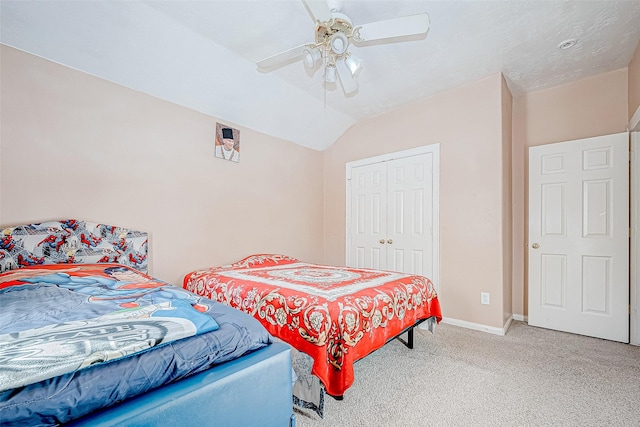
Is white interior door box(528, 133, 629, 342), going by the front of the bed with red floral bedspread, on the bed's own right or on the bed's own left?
on the bed's own left

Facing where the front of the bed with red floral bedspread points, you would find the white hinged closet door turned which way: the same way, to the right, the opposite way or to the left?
to the right

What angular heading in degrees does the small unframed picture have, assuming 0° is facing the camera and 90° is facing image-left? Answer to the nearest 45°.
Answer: approximately 315°

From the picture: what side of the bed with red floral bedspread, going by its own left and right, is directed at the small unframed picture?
back

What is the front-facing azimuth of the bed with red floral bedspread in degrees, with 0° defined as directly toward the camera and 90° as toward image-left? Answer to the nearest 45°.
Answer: approximately 315°

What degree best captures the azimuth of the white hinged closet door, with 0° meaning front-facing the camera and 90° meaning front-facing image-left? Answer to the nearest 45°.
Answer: approximately 45°

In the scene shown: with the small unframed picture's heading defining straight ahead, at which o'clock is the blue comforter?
The blue comforter is roughly at 2 o'clock from the small unframed picture.

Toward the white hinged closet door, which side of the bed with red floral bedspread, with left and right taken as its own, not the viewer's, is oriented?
left
